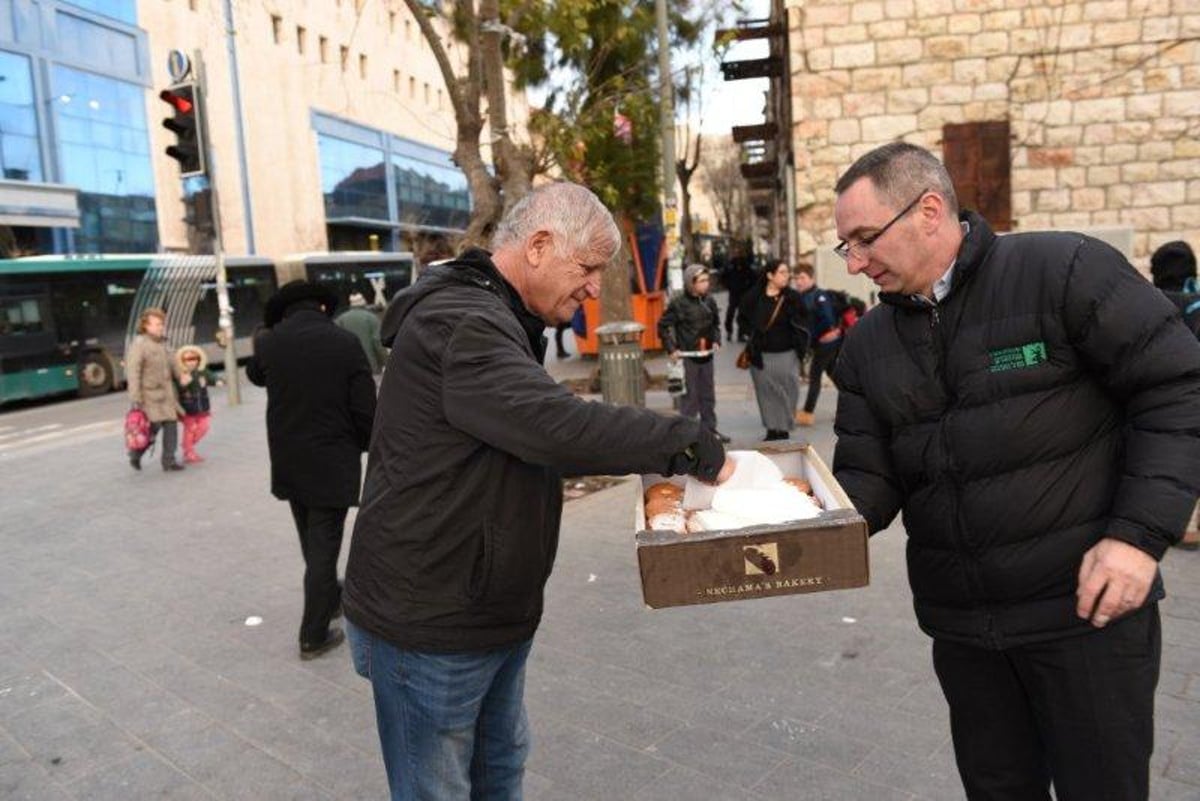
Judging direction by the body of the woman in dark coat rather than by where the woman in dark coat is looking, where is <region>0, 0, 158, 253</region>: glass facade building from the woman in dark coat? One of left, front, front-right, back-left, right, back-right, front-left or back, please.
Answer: back-right

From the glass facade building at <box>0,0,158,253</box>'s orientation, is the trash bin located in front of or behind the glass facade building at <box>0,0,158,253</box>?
in front

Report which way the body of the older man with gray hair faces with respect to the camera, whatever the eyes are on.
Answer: to the viewer's right

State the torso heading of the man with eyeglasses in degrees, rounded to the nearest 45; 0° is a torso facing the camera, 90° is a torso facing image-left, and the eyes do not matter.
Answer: approximately 45°

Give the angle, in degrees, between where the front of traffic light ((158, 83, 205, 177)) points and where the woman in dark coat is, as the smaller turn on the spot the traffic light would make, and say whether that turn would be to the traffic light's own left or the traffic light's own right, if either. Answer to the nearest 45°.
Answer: approximately 90° to the traffic light's own left

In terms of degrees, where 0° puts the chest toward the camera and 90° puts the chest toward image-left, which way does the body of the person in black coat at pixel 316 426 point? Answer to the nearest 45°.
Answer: approximately 180°

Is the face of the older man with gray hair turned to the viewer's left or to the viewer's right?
to the viewer's right

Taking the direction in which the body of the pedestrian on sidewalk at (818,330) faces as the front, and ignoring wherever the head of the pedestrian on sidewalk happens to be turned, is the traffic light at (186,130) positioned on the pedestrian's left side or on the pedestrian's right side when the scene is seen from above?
on the pedestrian's right side

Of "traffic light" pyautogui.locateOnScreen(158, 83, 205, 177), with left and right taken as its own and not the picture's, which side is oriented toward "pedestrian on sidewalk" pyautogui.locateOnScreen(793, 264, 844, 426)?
left

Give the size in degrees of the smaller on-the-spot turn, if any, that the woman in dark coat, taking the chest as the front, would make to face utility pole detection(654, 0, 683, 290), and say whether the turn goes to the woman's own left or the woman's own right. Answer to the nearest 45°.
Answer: approximately 180°

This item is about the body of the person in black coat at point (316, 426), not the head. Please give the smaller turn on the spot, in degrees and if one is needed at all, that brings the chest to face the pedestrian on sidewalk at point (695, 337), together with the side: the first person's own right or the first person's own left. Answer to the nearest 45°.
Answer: approximately 45° to the first person's own right

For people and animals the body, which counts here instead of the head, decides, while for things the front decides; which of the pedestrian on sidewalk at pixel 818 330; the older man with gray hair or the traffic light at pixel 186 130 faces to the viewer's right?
the older man with gray hair
